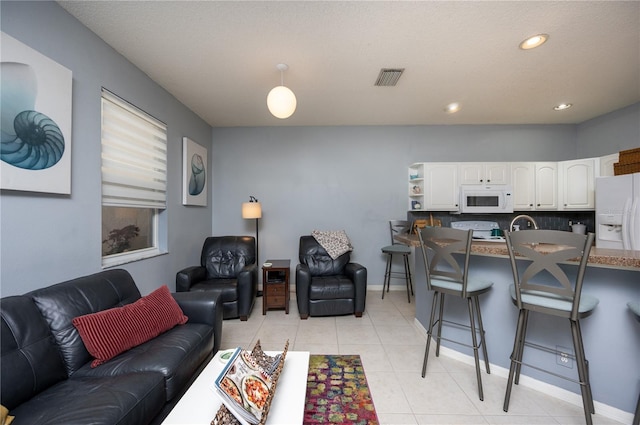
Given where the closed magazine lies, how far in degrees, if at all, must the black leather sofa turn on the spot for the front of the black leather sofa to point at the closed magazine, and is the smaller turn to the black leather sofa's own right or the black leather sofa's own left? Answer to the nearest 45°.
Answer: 0° — it already faces it

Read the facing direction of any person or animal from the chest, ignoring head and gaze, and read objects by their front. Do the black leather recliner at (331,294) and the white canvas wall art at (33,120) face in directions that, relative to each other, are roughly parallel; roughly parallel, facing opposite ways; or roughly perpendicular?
roughly perpendicular

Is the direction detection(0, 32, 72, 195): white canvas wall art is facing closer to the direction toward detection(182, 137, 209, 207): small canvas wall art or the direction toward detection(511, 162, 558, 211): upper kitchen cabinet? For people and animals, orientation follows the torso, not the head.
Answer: the upper kitchen cabinet

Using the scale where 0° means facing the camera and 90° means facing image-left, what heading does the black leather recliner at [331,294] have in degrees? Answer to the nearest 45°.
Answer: approximately 0°

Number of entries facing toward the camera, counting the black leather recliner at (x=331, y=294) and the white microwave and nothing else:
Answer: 2

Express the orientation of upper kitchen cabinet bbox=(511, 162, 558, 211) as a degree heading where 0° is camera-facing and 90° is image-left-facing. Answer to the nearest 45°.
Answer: approximately 0°

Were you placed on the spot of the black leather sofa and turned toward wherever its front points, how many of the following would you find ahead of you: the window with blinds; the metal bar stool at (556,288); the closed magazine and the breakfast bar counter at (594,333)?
3

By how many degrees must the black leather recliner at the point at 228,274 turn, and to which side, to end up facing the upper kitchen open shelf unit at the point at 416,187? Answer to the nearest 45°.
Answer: approximately 135° to its left
